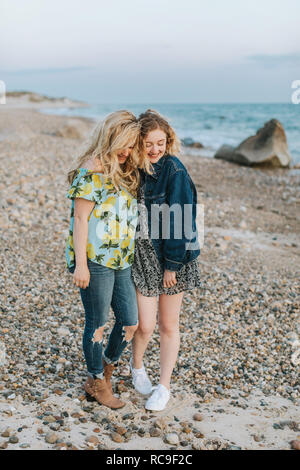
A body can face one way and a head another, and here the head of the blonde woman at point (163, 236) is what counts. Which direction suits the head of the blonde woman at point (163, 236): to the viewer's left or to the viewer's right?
to the viewer's left

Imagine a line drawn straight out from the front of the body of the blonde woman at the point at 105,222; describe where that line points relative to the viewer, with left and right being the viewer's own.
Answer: facing the viewer and to the right of the viewer

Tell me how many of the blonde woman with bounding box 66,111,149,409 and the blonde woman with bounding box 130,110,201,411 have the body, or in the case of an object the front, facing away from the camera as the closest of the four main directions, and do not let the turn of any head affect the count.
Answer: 0

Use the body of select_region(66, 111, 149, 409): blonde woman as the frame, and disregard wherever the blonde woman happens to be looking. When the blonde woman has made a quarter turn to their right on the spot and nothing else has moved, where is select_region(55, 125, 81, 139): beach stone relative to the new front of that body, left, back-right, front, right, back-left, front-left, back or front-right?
back-right

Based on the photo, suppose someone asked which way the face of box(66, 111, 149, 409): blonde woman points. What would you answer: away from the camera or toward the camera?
toward the camera
